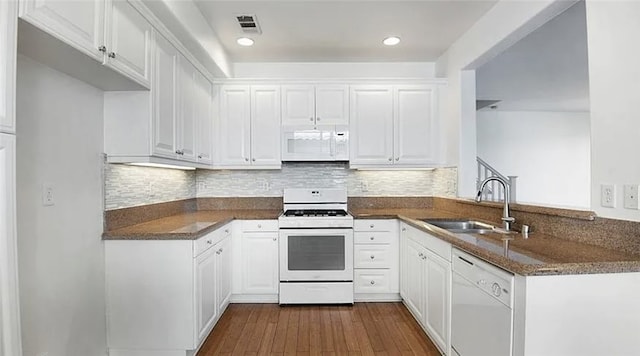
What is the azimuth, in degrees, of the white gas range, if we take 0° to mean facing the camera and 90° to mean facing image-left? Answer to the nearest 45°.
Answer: approximately 0°

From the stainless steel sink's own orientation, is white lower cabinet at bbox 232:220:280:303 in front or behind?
in front

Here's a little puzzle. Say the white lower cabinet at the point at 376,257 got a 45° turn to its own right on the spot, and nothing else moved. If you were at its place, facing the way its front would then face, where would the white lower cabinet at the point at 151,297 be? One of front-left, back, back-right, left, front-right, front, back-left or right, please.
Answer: front

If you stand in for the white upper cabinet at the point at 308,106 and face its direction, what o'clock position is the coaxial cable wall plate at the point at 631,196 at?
The coaxial cable wall plate is roughly at 11 o'clock from the white upper cabinet.

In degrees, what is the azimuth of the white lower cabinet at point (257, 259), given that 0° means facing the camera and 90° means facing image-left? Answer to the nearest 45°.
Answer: approximately 0°

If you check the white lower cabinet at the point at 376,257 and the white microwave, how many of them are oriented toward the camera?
2

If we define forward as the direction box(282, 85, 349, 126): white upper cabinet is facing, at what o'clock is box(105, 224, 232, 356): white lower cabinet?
The white lower cabinet is roughly at 1 o'clock from the white upper cabinet.

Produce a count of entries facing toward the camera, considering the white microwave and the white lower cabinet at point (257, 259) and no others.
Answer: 2

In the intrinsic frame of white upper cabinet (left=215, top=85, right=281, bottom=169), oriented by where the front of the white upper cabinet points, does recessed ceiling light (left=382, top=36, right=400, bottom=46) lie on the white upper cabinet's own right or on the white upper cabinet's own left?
on the white upper cabinet's own left

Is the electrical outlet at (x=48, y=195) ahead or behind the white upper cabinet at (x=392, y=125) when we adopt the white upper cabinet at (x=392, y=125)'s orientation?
ahead

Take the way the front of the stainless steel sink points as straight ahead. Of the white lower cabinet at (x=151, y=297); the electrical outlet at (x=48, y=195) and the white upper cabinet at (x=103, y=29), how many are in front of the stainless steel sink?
3

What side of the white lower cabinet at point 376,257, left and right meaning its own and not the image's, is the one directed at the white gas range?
right
